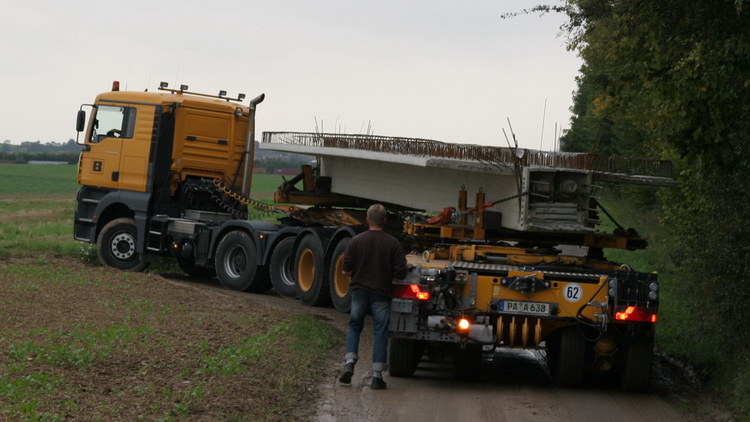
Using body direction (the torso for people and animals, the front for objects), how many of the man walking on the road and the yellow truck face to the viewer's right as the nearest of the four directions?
0

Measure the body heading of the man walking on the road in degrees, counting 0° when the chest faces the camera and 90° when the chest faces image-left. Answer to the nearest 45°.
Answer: approximately 180°

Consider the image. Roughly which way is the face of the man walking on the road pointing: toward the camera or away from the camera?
away from the camera

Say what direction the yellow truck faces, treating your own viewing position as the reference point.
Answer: facing away from the viewer and to the left of the viewer
